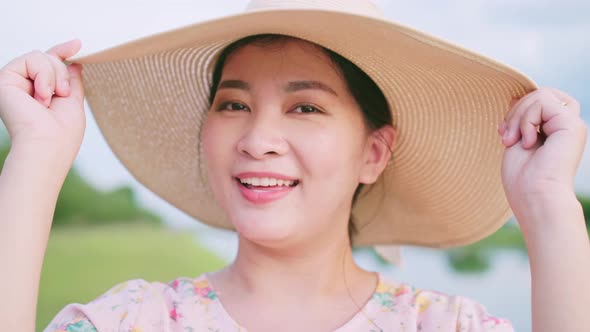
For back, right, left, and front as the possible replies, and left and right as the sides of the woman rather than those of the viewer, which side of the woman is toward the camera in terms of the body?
front

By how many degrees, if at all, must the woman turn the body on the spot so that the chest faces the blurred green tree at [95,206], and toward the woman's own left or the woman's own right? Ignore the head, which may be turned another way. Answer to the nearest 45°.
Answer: approximately 135° to the woman's own right
